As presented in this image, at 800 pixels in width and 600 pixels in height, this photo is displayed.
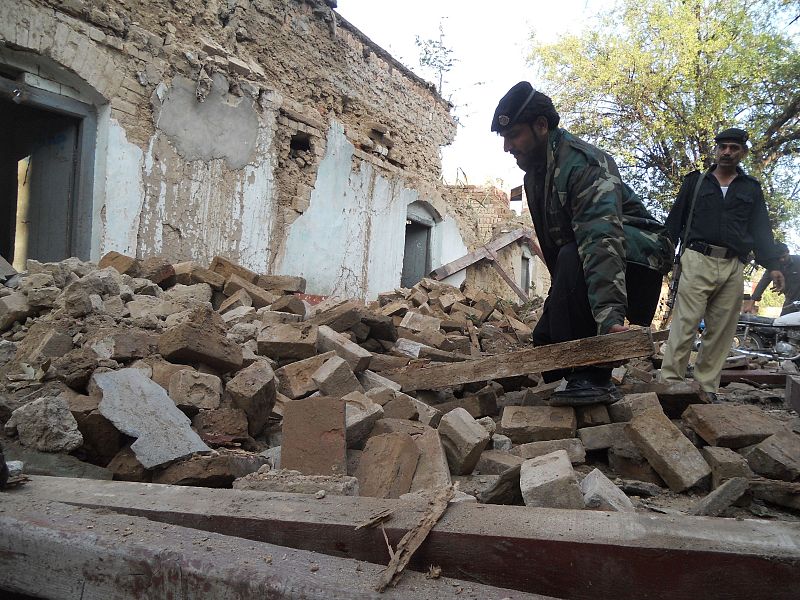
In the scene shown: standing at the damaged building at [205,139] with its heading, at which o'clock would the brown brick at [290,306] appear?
The brown brick is roughly at 1 o'clock from the damaged building.

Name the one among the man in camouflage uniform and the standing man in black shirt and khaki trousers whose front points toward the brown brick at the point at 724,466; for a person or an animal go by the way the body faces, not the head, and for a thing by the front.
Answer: the standing man in black shirt and khaki trousers

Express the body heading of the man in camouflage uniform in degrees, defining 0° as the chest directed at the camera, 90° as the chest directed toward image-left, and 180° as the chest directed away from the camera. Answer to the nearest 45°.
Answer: approximately 90°

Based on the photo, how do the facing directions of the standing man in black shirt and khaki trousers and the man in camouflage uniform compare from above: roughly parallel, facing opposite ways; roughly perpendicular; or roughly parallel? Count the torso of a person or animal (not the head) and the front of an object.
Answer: roughly perpendicular

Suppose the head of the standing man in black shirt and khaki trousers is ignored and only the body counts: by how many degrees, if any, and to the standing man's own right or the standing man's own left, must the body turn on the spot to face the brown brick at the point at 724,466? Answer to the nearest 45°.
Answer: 0° — they already face it

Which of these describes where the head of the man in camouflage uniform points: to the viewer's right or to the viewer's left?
to the viewer's left

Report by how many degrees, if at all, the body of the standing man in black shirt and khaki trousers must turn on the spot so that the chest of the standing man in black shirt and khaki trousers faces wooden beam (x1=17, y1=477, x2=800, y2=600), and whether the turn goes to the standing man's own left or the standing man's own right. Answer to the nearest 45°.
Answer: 0° — they already face it
